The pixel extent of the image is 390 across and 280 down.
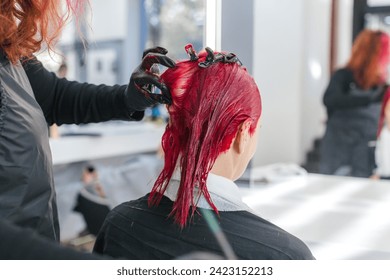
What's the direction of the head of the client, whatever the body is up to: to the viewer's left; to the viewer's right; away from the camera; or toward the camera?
away from the camera

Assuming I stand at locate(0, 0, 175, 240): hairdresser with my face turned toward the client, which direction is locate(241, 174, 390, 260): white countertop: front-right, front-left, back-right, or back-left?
front-left

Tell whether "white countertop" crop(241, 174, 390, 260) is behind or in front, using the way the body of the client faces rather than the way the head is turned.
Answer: in front

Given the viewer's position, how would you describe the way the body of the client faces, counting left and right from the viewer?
facing away from the viewer and to the right of the viewer

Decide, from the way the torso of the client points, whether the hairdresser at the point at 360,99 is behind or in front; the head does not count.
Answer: in front
